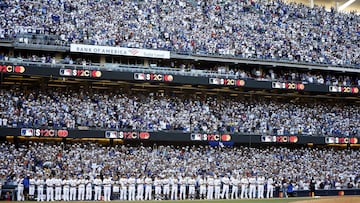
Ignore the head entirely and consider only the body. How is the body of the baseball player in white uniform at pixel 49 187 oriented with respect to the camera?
toward the camera

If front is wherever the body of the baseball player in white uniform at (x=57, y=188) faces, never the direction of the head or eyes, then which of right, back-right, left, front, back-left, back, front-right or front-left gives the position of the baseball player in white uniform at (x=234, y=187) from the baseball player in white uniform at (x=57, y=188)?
left

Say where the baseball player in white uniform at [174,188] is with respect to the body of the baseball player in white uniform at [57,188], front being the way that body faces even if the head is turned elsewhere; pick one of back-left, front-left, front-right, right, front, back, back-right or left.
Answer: left

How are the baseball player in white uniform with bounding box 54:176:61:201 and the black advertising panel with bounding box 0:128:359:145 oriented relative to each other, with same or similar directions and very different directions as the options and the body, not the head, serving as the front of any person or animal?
same or similar directions

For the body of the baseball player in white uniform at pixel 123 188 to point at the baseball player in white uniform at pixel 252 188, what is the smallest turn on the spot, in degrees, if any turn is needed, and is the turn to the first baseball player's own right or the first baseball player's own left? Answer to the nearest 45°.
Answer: approximately 90° to the first baseball player's own left

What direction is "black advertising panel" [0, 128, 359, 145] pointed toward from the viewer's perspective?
toward the camera

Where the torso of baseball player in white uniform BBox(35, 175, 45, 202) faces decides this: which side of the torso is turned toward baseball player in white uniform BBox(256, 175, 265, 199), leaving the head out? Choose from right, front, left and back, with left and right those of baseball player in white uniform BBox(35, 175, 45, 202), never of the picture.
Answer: left

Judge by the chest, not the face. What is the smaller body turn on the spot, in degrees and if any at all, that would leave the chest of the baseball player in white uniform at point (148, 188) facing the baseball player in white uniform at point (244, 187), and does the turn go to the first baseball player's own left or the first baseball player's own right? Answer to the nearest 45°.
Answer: approximately 90° to the first baseball player's own left

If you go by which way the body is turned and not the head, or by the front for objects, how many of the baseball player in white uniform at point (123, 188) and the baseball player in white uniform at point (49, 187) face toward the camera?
2

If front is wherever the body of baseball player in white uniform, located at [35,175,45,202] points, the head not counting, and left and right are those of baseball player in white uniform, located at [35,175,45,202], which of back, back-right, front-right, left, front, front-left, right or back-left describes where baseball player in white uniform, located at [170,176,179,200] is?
left

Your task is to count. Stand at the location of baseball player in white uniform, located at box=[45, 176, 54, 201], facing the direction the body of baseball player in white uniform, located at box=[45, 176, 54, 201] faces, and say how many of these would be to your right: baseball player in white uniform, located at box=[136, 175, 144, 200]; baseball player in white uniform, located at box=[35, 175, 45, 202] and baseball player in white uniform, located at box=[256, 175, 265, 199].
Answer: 1

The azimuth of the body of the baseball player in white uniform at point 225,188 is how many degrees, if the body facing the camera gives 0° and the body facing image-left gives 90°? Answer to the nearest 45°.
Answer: approximately 0°

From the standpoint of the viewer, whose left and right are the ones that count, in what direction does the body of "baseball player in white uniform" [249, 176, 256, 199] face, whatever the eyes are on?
facing the viewer
